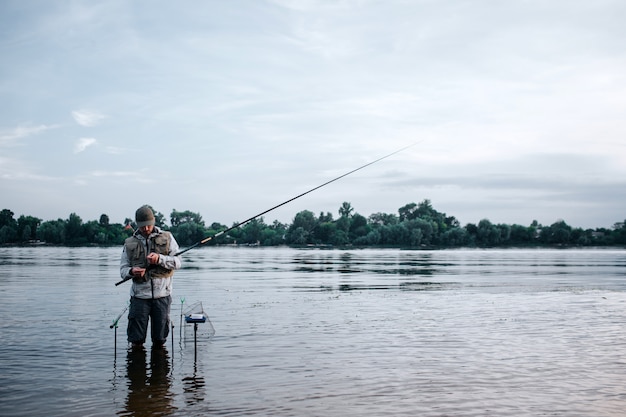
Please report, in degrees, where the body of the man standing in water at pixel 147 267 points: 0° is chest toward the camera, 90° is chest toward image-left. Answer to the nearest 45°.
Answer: approximately 0°
